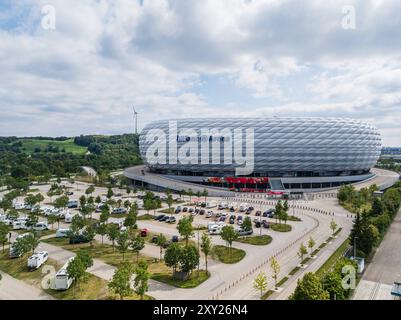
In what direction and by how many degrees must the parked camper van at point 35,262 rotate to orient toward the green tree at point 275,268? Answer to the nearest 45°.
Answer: approximately 90° to its left

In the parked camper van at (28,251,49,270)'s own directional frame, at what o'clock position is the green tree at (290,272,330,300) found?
The green tree is roughly at 9 o'clock from the parked camper van.

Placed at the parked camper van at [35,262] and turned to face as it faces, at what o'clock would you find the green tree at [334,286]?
The green tree is roughly at 9 o'clock from the parked camper van.

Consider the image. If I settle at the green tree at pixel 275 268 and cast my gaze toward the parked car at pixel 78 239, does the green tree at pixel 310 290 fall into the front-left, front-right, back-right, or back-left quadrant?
back-left

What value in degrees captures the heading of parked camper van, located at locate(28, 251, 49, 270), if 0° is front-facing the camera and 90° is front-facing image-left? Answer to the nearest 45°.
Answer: approximately 45°

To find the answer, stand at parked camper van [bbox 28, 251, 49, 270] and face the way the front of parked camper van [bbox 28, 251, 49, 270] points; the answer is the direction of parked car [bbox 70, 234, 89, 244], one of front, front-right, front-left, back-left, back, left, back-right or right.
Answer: back

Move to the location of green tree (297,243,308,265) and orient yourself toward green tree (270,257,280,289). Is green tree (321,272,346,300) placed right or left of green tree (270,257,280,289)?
left
